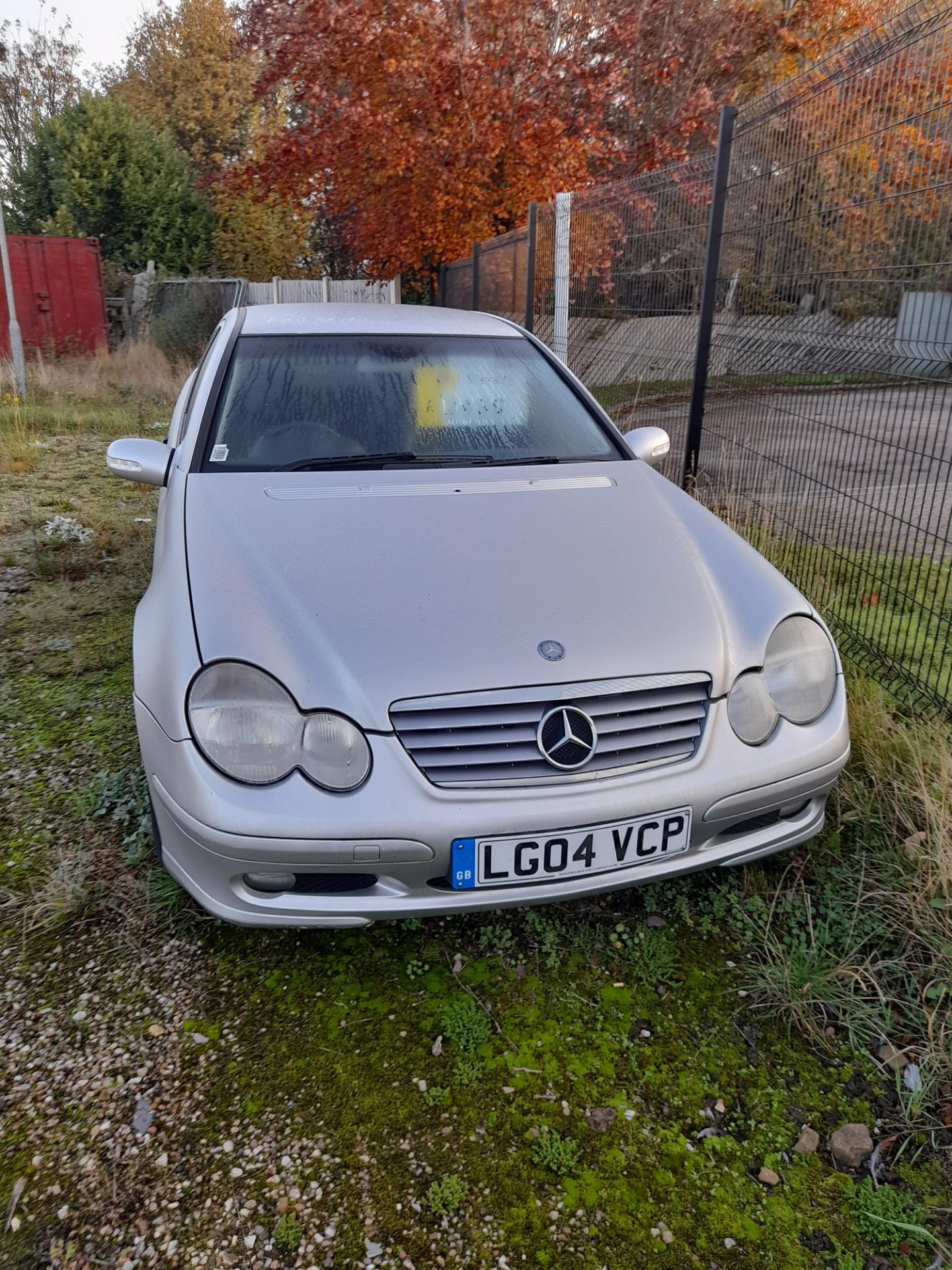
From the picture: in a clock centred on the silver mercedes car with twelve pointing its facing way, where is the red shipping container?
The red shipping container is roughly at 5 o'clock from the silver mercedes car.

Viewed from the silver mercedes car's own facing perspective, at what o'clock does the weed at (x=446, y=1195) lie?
The weed is roughly at 12 o'clock from the silver mercedes car.

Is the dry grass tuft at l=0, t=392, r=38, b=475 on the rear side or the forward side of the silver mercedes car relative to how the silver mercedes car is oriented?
on the rear side
